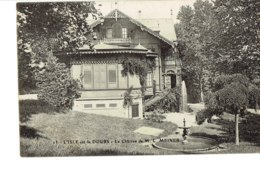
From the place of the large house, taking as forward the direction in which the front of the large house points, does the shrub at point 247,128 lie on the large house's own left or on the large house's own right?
on the large house's own left

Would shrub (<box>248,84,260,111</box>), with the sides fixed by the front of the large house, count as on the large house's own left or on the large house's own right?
on the large house's own left

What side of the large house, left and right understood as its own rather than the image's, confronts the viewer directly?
front

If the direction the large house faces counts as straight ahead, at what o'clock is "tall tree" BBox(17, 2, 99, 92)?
The tall tree is roughly at 2 o'clock from the large house.

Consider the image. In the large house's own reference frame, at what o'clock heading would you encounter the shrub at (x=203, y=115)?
The shrub is roughly at 10 o'clock from the large house.

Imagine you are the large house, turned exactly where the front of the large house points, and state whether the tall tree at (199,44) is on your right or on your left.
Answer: on your left
